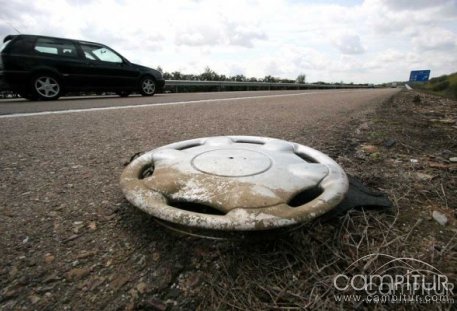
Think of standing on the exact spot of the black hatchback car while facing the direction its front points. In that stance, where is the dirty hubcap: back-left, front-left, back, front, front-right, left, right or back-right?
back-right

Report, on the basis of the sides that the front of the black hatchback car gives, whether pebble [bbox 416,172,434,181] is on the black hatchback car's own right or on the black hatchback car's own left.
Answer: on the black hatchback car's own right

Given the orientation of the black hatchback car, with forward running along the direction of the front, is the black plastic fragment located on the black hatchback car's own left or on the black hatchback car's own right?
on the black hatchback car's own right

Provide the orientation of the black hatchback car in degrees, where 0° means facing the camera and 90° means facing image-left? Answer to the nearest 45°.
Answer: approximately 225°

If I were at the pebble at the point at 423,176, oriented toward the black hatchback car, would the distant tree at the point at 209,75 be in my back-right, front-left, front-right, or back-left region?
front-right

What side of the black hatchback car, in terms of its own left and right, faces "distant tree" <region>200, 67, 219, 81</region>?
front

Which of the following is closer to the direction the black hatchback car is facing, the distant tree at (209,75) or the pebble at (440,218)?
the distant tree

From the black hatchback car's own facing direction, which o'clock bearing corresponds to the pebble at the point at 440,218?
The pebble is roughly at 4 o'clock from the black hatchback car.

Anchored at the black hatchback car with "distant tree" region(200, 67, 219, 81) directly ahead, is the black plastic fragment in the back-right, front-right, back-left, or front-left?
back-right
